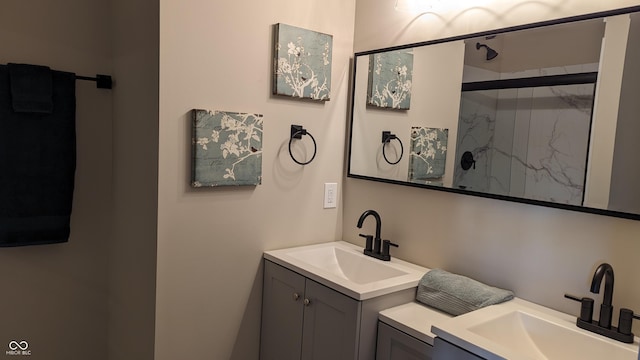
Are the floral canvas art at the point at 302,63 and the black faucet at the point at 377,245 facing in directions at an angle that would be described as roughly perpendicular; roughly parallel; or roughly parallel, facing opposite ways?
roughly perpendicular

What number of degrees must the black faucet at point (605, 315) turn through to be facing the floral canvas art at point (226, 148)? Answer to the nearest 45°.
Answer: approximately 45° to its right

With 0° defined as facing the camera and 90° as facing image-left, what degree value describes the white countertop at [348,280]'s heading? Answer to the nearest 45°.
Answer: approximately 45°

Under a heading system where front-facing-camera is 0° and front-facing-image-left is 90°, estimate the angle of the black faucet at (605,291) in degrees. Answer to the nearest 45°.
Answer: approximately 45°

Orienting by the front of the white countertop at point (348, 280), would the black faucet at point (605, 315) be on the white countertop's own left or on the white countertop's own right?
on the white countertop's own left

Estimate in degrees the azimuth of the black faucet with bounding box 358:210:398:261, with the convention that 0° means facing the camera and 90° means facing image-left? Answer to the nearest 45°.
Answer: approximately 45°

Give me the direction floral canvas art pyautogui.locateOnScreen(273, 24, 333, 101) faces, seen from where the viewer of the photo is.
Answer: facing the viewer and to the right of the viewer

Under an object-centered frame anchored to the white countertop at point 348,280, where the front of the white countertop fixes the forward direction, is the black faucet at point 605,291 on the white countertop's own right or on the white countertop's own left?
on the white countertop's own left

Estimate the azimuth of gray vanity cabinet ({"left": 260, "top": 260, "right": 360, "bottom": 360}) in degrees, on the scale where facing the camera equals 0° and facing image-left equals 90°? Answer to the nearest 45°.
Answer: approximately 45°

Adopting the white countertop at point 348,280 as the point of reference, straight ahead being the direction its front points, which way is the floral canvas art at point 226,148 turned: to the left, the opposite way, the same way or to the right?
to the left
